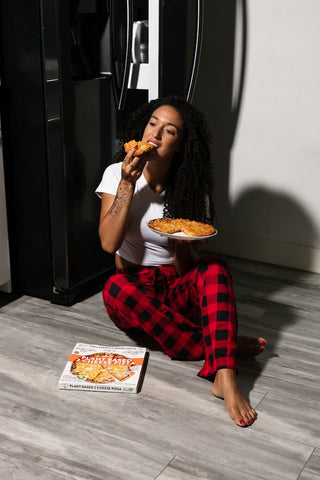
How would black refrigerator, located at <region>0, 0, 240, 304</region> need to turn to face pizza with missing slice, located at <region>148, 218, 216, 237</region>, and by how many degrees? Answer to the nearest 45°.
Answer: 0° — it already faces it

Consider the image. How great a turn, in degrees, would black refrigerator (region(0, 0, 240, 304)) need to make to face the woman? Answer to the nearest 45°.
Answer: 0° — it already faces them

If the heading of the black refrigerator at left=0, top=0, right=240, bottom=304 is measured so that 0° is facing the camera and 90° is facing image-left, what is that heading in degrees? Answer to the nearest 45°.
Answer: approximately 315°
